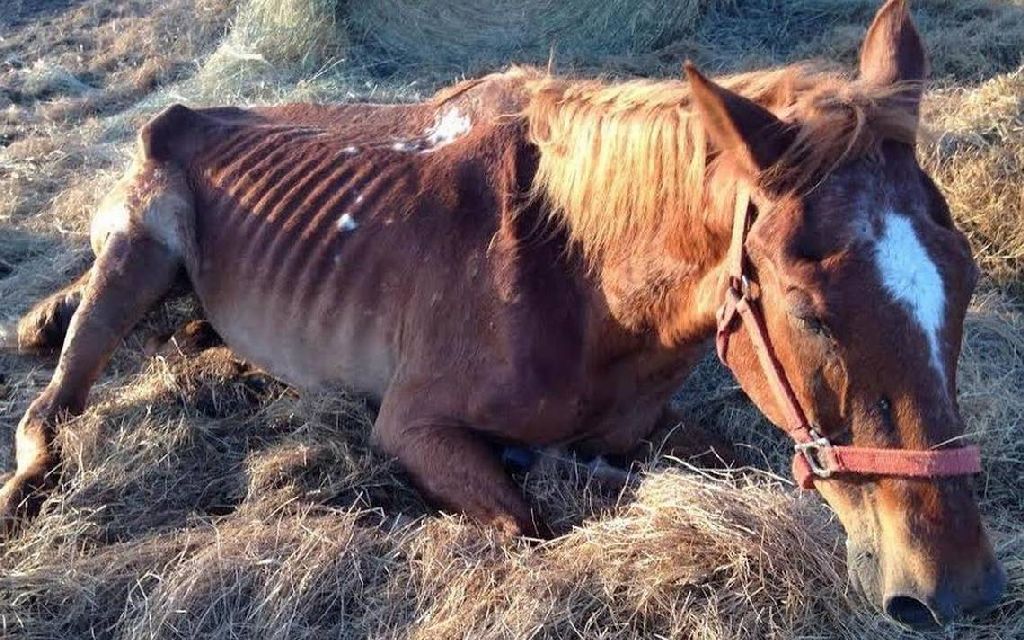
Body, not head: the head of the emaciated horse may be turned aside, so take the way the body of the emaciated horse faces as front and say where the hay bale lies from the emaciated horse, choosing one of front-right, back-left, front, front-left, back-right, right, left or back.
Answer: back-left
